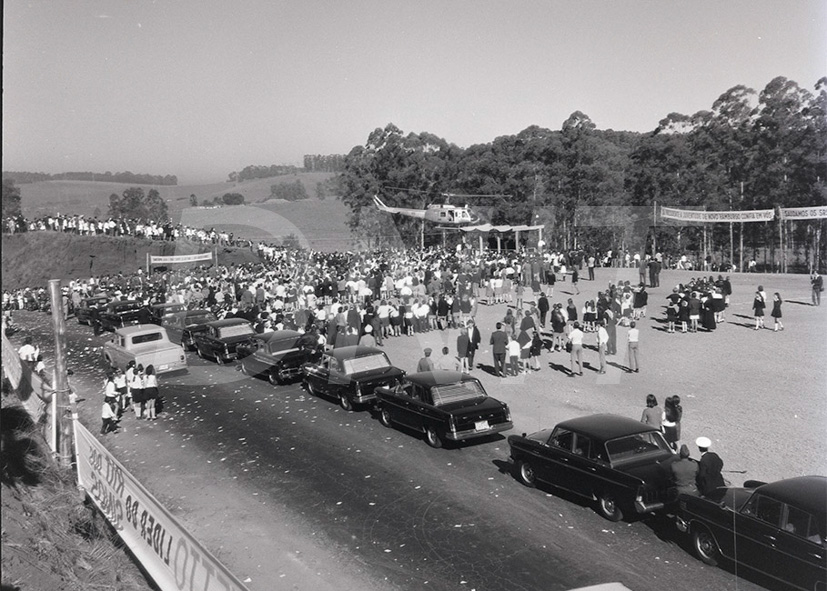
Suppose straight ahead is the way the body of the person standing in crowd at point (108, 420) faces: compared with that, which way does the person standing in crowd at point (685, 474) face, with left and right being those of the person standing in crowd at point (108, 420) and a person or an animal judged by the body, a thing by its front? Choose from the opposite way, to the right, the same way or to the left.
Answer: the same way

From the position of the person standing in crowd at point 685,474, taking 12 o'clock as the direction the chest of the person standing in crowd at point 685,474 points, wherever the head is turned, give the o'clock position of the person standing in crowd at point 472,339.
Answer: the person standing in crowd at point 472,339 is roughly at 11 o'clock from the person standing in crowd at point 685,474.

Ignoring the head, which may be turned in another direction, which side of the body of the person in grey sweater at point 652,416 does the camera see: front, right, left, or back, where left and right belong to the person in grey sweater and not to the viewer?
back

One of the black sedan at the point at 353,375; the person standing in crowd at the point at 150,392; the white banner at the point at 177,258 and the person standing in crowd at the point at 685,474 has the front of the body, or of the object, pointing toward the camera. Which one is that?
the white banner

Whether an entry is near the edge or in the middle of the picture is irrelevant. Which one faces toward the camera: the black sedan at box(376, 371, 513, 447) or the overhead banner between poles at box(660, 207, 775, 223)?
the overhead banner between poles

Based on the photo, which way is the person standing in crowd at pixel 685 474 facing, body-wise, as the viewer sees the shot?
away from the camera

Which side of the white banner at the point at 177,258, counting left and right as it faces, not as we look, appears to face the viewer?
front

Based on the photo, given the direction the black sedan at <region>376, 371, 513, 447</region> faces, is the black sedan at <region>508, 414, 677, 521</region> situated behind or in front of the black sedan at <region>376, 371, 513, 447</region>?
behind

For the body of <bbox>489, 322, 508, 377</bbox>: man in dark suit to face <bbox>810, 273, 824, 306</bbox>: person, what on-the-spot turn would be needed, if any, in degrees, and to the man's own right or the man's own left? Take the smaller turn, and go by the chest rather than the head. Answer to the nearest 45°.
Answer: approximately 45° to the man's own right

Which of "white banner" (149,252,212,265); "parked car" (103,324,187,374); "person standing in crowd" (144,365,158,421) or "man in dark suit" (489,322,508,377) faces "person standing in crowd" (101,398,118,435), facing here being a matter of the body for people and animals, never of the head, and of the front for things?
the white banner

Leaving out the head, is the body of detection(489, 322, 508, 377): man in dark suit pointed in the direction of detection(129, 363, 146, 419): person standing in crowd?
no

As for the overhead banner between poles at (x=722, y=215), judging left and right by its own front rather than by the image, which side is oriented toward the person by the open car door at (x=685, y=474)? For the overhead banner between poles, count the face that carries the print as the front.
front

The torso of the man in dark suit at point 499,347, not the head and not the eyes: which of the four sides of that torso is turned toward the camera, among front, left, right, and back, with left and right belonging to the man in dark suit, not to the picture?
back

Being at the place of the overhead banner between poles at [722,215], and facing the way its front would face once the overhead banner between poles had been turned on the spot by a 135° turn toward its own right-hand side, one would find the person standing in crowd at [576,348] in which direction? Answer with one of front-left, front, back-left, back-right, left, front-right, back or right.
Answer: back-left

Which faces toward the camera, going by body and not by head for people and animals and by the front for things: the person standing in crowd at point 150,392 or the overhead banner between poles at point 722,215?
the overhead banner between poles

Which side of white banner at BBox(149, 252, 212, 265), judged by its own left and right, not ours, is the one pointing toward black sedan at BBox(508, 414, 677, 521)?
front

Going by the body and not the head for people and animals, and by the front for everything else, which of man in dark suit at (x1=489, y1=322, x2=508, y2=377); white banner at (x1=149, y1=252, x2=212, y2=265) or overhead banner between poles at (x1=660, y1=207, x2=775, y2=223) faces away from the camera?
the man in dark suit

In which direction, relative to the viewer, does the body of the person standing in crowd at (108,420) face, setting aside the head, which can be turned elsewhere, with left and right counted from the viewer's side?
facing away from the viewer and to the right of the viewer
